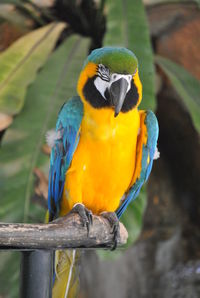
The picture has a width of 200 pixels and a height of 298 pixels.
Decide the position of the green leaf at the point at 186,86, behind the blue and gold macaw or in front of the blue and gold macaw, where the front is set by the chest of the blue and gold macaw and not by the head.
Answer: behind

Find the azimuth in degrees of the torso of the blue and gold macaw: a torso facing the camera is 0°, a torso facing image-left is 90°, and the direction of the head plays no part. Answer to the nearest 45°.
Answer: approximately 0°

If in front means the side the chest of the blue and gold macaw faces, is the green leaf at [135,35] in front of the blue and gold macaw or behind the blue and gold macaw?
behind

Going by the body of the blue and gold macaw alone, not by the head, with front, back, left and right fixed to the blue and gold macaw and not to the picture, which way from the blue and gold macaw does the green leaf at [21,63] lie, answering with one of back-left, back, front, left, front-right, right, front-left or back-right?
back
